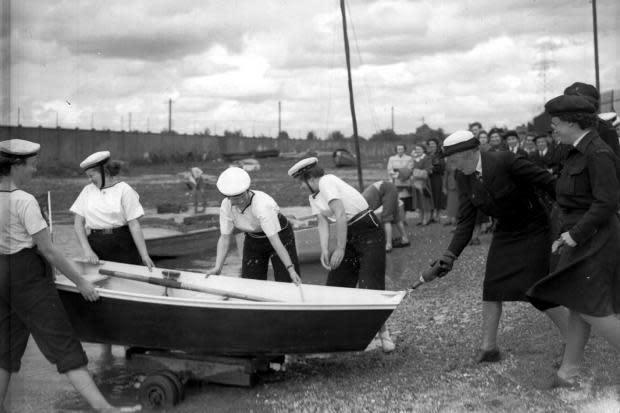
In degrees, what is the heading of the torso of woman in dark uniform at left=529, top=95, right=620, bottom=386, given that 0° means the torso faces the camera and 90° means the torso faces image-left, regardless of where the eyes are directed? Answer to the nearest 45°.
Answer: approximately 90°

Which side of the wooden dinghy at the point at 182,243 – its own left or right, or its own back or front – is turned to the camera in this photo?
right

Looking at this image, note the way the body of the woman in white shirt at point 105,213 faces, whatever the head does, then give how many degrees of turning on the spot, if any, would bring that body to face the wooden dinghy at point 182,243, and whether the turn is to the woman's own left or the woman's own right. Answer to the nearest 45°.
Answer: approximately 180°

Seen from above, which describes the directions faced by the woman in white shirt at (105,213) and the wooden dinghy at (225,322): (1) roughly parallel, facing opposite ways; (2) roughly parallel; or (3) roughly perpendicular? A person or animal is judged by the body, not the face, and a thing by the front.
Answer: roughly perpendicular

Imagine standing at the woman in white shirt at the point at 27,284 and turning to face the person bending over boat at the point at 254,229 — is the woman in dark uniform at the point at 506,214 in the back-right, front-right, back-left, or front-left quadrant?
front-right

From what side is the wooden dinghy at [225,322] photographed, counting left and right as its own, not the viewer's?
right

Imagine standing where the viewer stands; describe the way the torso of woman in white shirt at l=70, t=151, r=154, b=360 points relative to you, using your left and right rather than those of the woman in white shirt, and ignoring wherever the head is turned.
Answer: facing the viewer

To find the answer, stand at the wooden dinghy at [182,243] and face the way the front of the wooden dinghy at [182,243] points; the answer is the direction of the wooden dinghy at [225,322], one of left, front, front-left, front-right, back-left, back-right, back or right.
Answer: right

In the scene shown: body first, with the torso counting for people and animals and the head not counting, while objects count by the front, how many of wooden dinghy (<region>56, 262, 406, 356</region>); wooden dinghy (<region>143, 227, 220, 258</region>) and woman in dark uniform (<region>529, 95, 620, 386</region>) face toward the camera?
0

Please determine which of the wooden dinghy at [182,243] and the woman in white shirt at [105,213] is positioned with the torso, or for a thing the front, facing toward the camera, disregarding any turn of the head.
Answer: the woman in white shirt

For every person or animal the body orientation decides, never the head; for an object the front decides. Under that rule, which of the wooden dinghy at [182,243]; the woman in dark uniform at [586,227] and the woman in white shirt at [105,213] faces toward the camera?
the woman in white shirt

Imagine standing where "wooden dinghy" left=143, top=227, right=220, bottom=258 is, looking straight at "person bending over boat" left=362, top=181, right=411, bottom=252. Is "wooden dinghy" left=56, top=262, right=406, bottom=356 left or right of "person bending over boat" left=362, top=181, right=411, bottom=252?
right
